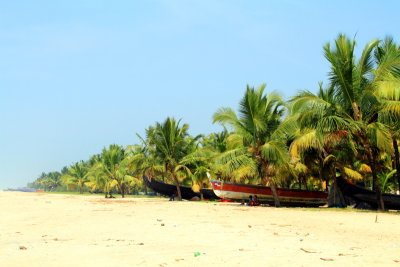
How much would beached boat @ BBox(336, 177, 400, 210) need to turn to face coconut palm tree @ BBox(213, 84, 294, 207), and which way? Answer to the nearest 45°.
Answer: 0° — it already faces it

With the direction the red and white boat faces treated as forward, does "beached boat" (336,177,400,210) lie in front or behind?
behind

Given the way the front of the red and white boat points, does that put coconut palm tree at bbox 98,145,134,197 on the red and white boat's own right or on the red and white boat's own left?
on the red and white boat's own right

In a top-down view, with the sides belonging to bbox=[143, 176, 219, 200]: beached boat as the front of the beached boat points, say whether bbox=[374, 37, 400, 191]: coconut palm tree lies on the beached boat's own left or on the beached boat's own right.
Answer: on the beached boat's own left

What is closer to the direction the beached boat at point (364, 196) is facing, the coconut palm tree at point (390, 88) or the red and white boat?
the red and white boat

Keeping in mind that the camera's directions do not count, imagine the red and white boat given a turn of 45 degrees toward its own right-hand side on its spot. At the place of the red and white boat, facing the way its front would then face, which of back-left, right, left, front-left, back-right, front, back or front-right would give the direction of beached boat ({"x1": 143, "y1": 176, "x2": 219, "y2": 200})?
front

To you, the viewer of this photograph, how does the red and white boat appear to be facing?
facing to the left of the viewer

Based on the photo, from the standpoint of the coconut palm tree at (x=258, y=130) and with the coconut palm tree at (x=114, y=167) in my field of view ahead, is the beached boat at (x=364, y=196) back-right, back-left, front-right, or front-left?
back-right

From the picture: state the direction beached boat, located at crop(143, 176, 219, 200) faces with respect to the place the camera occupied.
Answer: facing to the left of the viewer

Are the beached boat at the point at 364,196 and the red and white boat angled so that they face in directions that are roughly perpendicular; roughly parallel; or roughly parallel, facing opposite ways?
roughly parallel

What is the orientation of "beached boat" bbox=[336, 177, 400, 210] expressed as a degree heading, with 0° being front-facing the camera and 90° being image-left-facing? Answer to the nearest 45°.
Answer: approximately 90°
